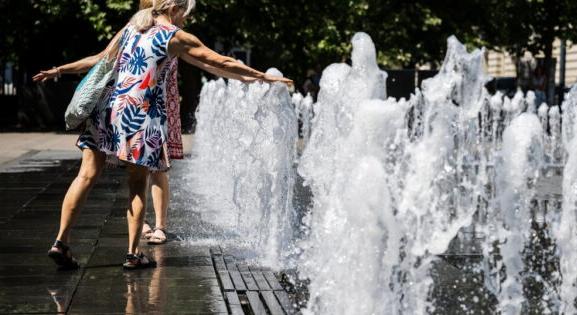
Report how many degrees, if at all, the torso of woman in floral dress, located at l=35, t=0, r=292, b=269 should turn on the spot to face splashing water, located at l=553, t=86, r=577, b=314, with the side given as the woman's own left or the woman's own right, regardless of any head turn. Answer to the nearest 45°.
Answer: approximately 45° to the woman's own right

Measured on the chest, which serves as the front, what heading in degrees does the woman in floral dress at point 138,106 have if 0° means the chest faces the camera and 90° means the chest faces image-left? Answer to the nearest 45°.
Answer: approximately 225°

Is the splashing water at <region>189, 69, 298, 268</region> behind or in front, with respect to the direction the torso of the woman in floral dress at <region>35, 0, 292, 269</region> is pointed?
in front

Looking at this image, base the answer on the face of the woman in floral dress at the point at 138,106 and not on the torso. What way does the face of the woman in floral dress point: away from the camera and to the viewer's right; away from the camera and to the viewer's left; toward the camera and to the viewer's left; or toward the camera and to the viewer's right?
away from the camera and to the viewer's right

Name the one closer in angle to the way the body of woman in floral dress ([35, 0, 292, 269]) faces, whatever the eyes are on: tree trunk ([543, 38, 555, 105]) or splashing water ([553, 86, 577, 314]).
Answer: the tree trunk

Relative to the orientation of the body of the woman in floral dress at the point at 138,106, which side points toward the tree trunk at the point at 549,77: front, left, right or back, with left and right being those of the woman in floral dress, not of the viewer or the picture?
front
